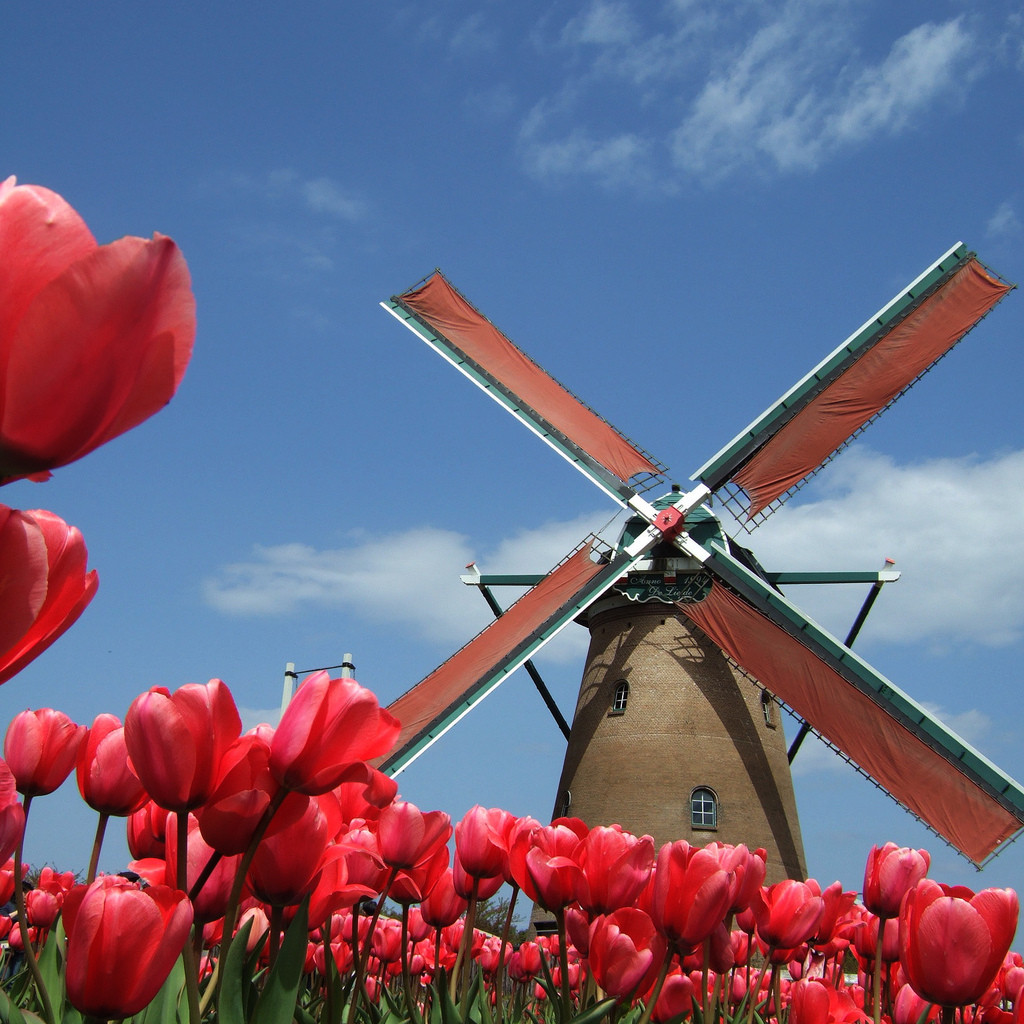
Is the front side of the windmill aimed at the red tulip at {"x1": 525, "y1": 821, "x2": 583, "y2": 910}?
yes

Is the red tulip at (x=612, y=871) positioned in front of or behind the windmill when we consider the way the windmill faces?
in front

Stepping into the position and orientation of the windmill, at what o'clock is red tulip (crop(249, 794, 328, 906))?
The red tulip is roughly at 12 o'clock from the windmill.

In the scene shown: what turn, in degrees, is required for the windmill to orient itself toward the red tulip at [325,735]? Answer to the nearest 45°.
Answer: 0° — it already faces it

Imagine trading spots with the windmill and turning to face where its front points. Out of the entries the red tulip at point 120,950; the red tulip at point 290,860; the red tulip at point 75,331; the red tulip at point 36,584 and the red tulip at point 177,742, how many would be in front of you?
5

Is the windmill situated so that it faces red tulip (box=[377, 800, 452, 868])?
yes

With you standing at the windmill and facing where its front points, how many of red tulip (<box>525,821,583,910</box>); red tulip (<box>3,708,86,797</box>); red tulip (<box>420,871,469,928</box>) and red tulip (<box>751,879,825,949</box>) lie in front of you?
4

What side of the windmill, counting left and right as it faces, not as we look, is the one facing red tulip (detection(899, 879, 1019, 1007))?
front

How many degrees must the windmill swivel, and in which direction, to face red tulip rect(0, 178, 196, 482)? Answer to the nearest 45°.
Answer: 0° — it already faces it

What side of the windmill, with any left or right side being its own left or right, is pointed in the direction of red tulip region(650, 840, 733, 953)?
front

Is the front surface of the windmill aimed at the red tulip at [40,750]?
yes

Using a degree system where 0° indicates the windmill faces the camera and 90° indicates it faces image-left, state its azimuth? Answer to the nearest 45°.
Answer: approximately 0°

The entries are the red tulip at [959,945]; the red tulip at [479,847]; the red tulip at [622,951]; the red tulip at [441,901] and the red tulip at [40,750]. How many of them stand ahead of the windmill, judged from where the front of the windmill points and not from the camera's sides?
5

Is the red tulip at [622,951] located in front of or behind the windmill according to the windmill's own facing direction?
in front

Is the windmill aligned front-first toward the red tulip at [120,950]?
yes

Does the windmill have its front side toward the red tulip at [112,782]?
yes

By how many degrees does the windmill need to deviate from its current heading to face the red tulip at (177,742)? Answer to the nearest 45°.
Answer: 0° — it already faces it
